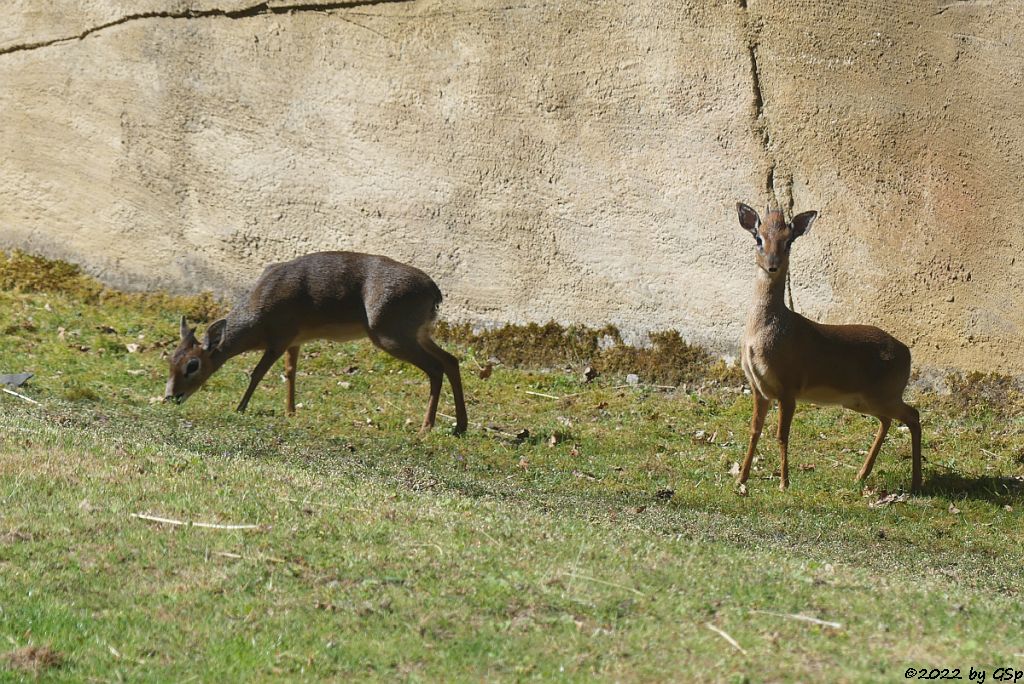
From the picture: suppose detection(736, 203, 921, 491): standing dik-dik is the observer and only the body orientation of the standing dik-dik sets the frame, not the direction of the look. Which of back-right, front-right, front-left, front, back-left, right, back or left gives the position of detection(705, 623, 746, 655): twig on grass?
front-left

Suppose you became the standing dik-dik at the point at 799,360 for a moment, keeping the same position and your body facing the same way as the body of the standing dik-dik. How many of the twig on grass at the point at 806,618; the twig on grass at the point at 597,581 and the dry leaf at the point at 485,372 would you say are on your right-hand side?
1

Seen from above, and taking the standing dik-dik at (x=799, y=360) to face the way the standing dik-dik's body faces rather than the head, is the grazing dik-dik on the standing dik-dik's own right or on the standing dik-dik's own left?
on the standing dik-dik's own right

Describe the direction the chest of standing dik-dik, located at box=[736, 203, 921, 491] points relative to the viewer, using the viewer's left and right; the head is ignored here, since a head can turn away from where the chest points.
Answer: facing the viewer and to the left of the viewer

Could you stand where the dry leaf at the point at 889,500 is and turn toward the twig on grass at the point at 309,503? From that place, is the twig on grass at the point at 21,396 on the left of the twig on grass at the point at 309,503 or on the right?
right

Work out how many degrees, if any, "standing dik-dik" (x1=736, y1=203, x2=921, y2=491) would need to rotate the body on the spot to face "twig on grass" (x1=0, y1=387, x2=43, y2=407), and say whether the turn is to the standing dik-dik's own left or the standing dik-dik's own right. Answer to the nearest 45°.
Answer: approximately 45° to the standing dik-dik's own right

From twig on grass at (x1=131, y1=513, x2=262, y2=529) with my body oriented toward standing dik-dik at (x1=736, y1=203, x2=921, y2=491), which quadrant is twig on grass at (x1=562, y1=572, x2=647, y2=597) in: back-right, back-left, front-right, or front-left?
front-right

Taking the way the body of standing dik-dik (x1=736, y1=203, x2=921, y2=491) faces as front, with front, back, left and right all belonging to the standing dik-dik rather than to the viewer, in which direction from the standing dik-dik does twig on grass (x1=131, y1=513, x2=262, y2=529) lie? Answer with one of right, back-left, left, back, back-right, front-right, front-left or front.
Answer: front

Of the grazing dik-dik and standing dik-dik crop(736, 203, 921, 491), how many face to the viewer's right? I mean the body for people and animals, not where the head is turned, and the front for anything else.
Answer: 0

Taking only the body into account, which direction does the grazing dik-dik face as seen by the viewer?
to the viewer's left

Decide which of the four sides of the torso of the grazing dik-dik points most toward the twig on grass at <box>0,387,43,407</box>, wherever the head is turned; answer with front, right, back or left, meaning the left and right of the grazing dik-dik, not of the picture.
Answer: front

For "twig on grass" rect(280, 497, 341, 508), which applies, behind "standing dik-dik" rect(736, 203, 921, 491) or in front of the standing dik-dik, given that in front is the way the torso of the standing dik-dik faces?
in front

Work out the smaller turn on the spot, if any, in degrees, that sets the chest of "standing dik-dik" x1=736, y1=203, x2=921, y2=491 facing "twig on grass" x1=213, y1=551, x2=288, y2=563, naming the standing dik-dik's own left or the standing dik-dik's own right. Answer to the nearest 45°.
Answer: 0° — it already faces it

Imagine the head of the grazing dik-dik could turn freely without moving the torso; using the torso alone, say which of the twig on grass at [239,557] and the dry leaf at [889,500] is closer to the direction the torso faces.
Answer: the twig on grass
